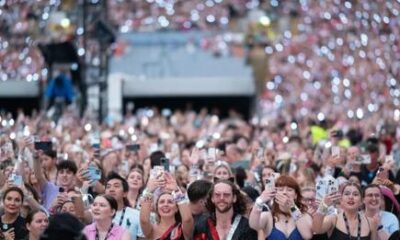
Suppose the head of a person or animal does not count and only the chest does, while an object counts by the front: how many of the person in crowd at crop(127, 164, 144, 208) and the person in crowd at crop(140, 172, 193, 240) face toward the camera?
2

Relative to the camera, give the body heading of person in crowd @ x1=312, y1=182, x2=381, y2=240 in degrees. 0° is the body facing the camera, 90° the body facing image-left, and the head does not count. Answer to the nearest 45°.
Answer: approximately 0°

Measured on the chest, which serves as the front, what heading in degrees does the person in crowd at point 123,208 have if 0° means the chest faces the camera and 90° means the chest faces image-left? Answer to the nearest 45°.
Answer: approximately 45°

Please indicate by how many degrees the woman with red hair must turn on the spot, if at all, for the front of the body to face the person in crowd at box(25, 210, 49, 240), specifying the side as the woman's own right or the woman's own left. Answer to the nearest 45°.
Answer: approximately 90° to the woman's own right
